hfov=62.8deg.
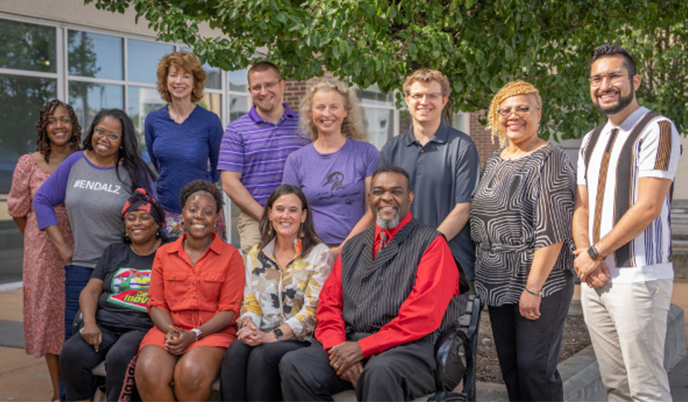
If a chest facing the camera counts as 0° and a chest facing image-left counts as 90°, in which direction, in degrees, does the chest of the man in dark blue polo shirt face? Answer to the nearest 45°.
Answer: approximately 0°

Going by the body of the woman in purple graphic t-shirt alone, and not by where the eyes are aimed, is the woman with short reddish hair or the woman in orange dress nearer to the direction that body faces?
the woman in orange dress

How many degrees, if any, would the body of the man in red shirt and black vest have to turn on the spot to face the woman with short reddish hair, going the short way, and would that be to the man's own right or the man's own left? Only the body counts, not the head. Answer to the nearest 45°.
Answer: approximately 90° to the man's own right

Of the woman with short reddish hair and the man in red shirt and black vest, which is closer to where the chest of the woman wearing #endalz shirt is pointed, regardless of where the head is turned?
the man in red shirt and black vest

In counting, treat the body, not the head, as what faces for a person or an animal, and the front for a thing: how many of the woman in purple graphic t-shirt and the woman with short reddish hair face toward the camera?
2
